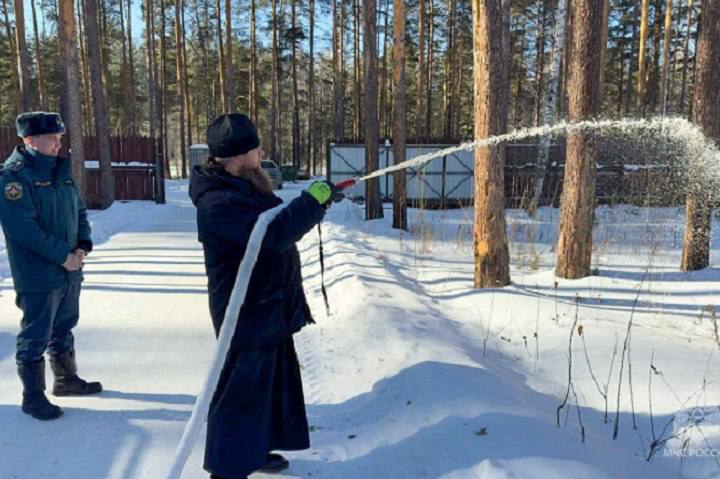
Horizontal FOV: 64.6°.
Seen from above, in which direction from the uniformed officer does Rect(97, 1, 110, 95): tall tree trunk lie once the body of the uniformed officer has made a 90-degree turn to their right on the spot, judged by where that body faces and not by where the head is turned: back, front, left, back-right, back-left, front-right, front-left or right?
back-right

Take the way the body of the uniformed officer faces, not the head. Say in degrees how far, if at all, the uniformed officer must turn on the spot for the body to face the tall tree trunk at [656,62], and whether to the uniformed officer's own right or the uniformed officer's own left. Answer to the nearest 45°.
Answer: approximately 90° to the uniformed officer's own left

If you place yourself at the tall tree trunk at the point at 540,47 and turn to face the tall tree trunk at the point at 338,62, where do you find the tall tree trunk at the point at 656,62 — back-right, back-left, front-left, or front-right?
back-right

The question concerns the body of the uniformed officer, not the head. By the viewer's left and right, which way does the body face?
facing the viewer and to the right of the viewer

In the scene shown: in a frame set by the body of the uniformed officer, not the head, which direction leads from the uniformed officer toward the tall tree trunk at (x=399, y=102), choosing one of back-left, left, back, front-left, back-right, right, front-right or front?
left

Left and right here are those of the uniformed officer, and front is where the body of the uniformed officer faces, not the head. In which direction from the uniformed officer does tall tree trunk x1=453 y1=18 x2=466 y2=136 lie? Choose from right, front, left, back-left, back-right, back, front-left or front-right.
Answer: left

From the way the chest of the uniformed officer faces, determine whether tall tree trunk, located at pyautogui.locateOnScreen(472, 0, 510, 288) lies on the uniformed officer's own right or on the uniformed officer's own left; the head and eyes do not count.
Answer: on the uniformed officer's own left

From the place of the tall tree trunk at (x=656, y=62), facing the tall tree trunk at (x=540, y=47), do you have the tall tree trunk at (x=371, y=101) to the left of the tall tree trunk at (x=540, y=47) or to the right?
left

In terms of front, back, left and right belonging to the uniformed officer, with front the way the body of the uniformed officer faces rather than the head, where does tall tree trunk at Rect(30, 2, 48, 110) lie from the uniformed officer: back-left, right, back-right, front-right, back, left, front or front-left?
back-left

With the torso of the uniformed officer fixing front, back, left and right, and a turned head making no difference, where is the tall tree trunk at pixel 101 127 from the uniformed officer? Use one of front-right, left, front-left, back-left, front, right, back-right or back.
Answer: back-left

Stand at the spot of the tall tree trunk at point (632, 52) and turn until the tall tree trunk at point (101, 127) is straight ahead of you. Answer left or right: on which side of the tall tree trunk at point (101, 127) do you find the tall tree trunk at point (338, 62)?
right

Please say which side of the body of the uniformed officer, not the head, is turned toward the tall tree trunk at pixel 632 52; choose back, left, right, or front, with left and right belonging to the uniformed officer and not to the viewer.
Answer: left
